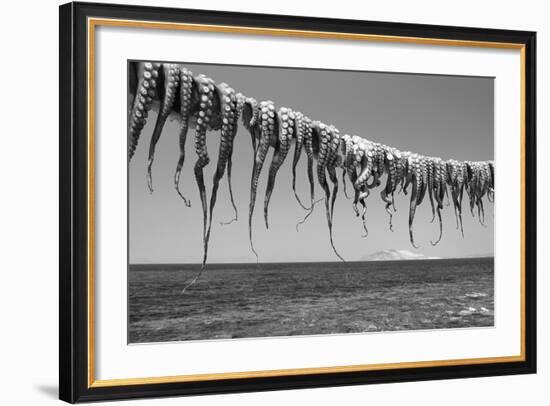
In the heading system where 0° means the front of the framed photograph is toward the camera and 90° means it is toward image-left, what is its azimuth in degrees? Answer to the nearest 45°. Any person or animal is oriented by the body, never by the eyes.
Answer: approximately 315°
